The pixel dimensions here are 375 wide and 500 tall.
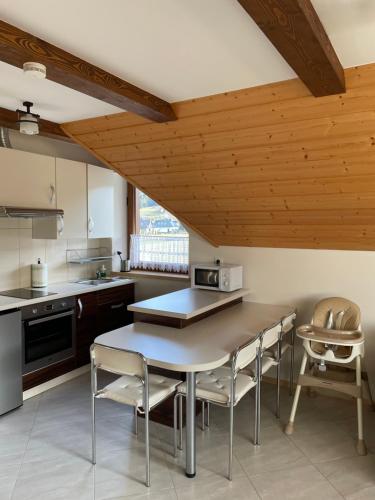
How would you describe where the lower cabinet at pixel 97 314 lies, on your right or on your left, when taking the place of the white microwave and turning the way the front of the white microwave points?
on your right

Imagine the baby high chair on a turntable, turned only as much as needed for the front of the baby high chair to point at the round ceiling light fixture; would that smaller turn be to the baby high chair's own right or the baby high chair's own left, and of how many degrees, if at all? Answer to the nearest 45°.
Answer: approximately 45° to the baby high chair's own right

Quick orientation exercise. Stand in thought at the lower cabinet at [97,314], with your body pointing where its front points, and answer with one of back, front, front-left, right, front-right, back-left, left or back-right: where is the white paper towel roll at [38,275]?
back-right

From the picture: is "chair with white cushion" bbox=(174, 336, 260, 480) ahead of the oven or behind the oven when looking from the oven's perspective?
ahead

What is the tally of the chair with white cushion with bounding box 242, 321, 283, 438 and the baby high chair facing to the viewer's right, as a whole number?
0

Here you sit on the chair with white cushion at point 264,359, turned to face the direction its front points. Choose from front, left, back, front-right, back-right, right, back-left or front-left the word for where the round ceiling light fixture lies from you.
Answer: front-left

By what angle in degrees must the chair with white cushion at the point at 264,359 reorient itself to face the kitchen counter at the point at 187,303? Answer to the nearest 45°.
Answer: approximately 45° to its left

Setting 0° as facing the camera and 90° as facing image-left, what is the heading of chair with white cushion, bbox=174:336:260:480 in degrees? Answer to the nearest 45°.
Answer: approximately 135°

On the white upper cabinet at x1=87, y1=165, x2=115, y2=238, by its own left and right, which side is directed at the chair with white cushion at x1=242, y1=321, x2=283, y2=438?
front

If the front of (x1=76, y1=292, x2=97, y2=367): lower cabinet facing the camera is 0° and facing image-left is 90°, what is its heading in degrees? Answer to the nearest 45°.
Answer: approximately 315°

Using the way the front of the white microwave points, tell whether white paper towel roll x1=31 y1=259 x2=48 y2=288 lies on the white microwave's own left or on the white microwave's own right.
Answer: on the white microwave's own right

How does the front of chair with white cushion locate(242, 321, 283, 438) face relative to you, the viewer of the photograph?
facing away from the viewer and to the left of the viewer

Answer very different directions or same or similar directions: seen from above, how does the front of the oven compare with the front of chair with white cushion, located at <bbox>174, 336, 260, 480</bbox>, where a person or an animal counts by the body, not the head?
very different directions

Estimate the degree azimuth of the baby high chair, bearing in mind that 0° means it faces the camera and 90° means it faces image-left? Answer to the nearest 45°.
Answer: approximately 45°
